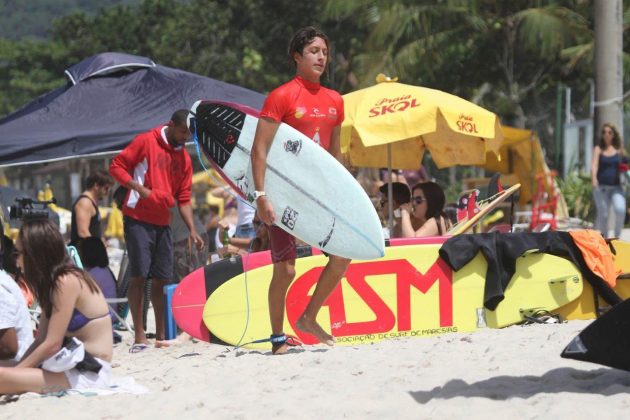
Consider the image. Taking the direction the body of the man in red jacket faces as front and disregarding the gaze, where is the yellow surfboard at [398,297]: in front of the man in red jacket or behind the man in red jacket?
in front

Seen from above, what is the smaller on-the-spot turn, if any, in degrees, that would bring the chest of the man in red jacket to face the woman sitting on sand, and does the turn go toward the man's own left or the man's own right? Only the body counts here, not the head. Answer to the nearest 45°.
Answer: approximately 45° to the man's own right

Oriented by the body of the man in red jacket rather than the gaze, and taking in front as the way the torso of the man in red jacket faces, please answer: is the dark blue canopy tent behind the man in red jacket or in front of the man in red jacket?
behind

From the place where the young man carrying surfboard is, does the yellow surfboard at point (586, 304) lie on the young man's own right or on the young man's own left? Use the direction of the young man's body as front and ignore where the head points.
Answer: on the young man's own left

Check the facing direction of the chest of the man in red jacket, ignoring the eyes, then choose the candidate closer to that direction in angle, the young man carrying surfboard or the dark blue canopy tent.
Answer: the young man carrying surfboard

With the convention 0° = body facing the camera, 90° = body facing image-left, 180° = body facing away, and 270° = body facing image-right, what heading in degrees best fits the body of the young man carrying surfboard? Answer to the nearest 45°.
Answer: approximately 315°

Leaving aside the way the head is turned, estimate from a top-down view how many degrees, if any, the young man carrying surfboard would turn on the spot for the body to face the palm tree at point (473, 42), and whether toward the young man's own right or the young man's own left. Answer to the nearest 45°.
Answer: approximately 135° to the young man's own left
